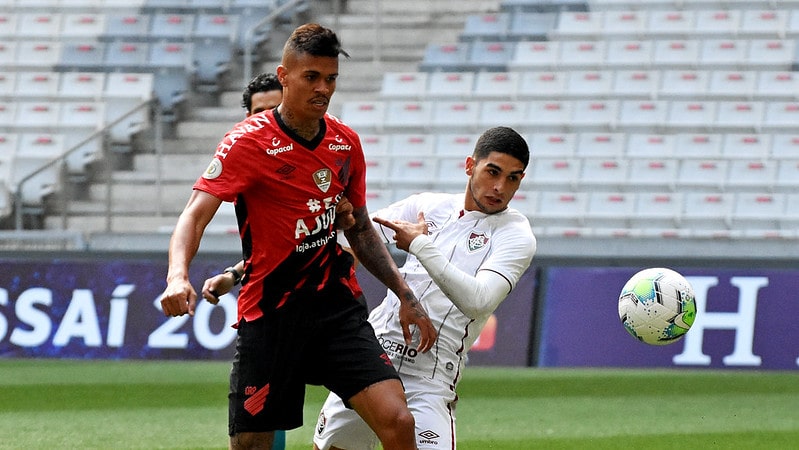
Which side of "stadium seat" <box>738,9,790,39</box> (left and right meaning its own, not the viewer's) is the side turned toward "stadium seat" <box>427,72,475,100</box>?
right

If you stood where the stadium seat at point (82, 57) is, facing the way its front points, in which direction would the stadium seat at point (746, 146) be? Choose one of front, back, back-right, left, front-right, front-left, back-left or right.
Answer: front-left

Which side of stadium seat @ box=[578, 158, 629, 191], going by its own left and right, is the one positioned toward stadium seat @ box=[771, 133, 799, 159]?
left

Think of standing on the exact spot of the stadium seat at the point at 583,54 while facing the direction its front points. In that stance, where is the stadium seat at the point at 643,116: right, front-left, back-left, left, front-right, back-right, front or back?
front-left

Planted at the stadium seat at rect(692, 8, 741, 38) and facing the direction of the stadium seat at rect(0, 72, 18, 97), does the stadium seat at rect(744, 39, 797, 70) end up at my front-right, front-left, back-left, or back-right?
back-left
